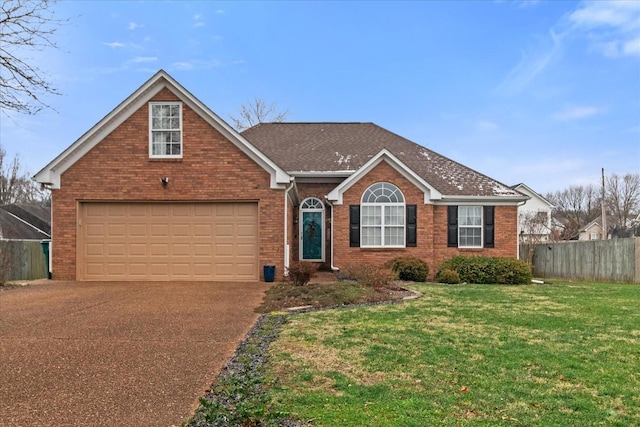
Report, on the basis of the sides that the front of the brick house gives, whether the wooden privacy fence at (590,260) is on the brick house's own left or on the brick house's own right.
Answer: on the brick house's own left

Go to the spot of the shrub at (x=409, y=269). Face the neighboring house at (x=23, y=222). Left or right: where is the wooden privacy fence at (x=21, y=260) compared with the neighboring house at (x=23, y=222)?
left

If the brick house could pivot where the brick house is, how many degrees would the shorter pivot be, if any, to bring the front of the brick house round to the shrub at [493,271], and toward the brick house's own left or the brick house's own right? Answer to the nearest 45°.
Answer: approximately 90° to the brick house's own left

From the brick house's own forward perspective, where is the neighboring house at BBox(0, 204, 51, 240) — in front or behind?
behind

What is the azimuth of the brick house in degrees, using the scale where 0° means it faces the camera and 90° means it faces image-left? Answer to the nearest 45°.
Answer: approximately 0°

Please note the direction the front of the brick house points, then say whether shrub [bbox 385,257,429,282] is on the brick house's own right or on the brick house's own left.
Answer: on the brick house's own left

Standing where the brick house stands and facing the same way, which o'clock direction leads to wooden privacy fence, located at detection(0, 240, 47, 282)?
The wooden privacy fence is roughly at 4 o'clock from the brick house.

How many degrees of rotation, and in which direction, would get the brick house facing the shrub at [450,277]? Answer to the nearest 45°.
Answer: approximately 90° to its left

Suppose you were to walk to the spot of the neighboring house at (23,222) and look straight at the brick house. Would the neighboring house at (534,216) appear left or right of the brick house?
left

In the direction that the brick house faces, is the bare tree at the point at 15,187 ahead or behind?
behind
